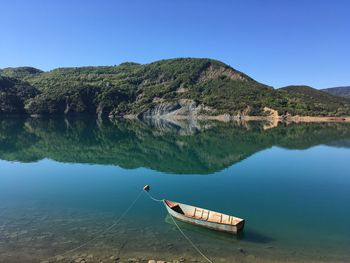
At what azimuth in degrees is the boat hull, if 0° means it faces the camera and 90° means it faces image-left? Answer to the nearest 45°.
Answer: approximately 135°
